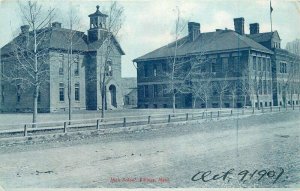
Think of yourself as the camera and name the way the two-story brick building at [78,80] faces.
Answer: facing the viewer and to the right of the viewer

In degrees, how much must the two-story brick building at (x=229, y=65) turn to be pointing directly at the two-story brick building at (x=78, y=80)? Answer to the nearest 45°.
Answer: approximately 135° to its right

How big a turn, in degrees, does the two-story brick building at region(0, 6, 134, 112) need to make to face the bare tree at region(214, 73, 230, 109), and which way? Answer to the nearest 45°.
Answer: approximately 45° to its left

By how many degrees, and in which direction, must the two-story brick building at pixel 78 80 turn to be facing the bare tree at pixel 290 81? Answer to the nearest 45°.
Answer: approximately 45° to its left

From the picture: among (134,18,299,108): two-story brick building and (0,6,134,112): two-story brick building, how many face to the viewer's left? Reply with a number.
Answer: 0

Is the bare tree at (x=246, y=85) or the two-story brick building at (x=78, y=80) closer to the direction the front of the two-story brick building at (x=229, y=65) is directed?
the bare tree
